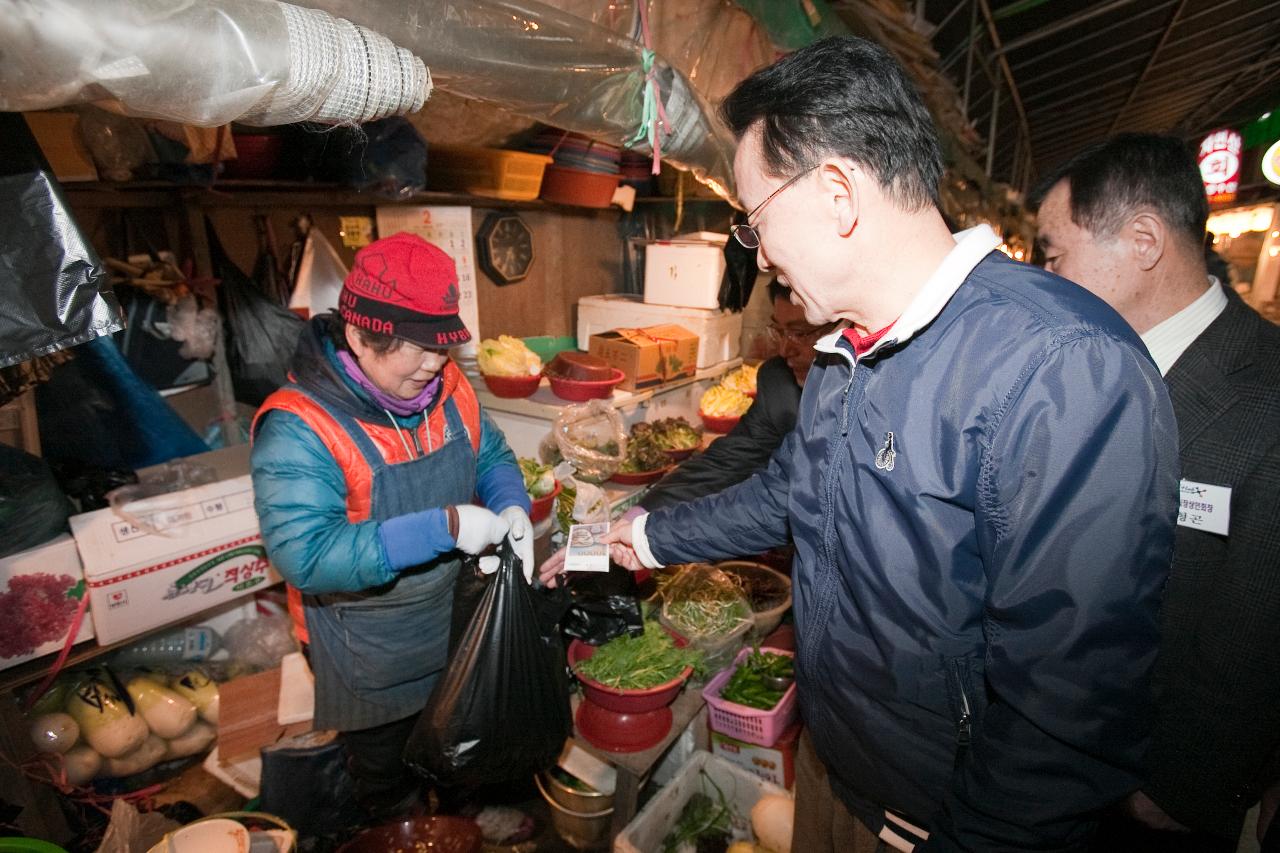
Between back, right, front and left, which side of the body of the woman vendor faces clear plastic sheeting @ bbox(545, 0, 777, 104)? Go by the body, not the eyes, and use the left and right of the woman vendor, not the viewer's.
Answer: left

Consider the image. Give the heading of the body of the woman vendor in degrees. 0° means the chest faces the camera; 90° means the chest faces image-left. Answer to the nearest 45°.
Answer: approximately 315°

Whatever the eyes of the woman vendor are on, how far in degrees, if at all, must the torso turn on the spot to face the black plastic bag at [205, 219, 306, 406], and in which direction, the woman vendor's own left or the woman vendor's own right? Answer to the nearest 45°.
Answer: approximately 135° to the woman vendor's own left

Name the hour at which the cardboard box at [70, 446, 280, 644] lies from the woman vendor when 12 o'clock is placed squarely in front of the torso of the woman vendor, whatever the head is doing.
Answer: The cardboard box is roughly at 6 o'clock from the woman vendor.

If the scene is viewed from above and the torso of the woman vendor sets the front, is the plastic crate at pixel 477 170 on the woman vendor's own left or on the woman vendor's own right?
on the woman vendor's own left

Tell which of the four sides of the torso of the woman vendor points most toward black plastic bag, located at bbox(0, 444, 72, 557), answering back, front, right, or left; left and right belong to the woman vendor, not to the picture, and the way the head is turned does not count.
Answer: back

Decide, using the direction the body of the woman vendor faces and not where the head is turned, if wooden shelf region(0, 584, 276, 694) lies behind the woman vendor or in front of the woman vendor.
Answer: behind

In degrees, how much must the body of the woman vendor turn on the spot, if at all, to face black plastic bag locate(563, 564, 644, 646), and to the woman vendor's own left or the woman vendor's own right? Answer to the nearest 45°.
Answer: approximately 45° to the woman vendor's own left
